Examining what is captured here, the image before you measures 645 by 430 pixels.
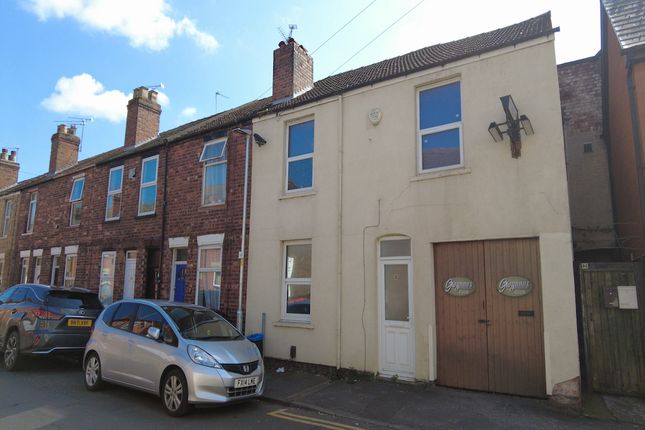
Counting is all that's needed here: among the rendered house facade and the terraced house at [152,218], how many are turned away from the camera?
0

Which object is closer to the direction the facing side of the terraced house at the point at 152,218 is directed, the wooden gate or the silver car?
the silver car

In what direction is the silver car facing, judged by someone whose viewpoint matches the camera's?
facing the viewer and to the right of the viewer

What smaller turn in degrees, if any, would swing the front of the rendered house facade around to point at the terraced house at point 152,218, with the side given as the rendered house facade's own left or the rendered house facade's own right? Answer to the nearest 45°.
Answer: approximately 90° to the rendered house facade's own right

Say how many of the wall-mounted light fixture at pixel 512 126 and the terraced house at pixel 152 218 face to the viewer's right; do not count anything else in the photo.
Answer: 0

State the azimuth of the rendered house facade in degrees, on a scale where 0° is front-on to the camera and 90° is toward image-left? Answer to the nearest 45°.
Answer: approximately 45°

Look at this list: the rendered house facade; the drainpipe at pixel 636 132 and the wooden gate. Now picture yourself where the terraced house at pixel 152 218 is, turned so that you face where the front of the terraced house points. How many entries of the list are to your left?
3

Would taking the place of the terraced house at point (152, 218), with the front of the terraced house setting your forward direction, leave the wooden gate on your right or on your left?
on your left

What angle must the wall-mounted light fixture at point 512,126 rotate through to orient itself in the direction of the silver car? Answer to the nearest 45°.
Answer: approximately 45° to its right

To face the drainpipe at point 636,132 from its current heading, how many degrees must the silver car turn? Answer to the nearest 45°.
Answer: approximately 45° to its left

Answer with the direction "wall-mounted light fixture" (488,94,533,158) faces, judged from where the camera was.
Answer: facing the viewer and to the left of the viewer

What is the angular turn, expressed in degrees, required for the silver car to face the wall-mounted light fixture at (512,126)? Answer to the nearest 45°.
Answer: approximately 45° to its left

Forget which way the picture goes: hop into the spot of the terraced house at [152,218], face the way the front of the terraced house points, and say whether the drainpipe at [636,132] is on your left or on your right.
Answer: on your left

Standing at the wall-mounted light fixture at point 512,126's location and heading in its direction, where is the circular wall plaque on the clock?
The circular wall plaque is roughly at 2 o'clock from the wall-mounted light fixture.

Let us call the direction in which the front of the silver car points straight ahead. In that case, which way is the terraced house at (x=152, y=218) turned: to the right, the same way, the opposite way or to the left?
to the right
